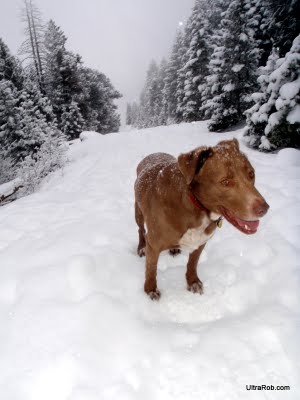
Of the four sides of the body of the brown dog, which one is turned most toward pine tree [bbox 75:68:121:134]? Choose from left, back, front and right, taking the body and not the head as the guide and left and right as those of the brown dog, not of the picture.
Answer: back

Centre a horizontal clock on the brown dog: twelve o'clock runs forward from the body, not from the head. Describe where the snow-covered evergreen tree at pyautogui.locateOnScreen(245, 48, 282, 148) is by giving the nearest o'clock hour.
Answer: The snow-covered evergreen tree is roughly at 8 o'clock from the brown dog.

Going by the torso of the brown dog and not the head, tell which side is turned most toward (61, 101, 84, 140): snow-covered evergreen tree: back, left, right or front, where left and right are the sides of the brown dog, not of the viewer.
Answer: back

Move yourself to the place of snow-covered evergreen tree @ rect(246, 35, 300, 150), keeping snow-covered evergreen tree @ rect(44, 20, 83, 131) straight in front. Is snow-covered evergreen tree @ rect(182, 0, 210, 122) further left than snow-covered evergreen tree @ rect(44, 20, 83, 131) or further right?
right

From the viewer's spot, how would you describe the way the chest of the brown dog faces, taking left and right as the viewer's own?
facing the viewer and to the right of the viewer

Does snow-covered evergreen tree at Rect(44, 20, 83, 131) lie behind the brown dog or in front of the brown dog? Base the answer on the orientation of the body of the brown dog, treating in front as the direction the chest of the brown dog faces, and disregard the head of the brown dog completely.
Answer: behind

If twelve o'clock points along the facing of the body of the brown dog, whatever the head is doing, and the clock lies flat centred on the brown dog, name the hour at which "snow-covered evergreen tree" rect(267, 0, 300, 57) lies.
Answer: The snow-covered evergreen tree is roughly at 8 o'clock from the brown dog.

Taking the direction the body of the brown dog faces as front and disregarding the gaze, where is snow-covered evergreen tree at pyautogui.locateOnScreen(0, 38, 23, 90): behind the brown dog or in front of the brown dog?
behind

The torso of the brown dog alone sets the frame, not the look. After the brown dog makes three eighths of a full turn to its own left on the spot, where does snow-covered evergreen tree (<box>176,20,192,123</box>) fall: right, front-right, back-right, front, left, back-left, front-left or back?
front

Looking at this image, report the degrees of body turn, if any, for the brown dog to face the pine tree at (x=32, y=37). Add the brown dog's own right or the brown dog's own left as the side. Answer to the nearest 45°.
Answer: approximately 180°
